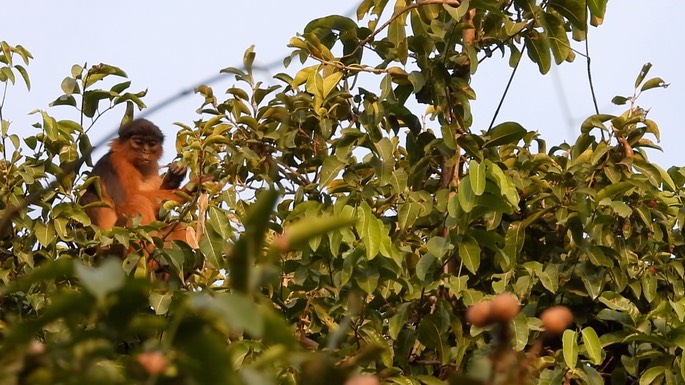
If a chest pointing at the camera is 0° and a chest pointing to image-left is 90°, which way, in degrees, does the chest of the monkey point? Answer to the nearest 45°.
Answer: approximately 315°
